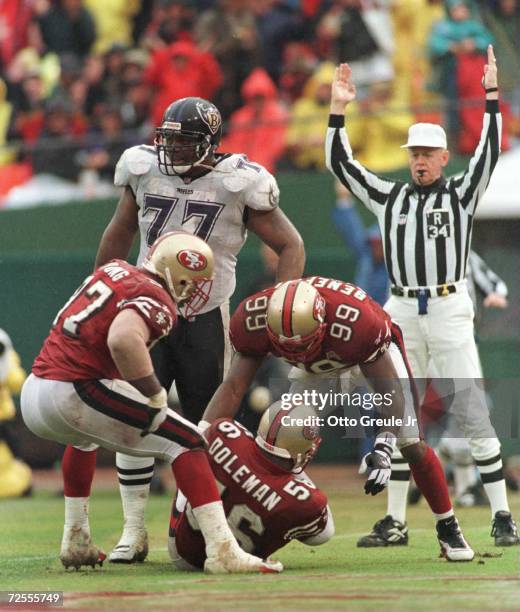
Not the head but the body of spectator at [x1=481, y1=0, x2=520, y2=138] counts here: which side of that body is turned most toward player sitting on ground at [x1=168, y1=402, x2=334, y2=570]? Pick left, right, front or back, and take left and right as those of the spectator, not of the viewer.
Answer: front

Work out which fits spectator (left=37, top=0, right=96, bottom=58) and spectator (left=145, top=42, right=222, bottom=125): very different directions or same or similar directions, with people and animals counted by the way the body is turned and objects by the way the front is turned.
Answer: same or similar directions

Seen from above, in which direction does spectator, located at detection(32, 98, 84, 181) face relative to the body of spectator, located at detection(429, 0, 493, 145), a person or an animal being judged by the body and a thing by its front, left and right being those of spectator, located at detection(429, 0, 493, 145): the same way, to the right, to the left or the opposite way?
the same way

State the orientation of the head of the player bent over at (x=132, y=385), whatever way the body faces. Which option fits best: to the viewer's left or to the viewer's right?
to the viewer's right

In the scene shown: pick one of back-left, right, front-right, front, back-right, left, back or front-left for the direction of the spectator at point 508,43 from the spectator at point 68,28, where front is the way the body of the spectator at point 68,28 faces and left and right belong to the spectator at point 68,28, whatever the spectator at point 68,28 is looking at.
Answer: front-left

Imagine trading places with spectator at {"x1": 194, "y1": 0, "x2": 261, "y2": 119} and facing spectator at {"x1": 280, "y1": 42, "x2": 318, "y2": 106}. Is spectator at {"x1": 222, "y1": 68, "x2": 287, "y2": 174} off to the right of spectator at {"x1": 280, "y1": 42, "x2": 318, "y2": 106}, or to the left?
right

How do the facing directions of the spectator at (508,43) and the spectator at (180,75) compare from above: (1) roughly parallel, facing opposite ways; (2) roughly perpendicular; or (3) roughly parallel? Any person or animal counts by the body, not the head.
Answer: roughly parallel

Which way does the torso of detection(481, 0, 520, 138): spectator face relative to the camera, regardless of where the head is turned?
toward the camera

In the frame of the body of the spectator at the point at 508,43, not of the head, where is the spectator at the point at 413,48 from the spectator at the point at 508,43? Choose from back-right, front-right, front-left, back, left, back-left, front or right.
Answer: right

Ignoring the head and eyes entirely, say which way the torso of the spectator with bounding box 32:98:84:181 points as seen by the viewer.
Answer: toward the camera

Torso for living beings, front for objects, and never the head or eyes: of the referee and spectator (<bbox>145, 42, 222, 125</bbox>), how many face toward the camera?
2

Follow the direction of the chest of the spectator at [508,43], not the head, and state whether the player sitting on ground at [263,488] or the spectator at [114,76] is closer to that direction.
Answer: the player sitting on ground

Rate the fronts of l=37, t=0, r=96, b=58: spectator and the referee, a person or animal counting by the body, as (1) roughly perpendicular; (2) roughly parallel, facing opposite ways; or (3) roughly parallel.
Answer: roughly parallel

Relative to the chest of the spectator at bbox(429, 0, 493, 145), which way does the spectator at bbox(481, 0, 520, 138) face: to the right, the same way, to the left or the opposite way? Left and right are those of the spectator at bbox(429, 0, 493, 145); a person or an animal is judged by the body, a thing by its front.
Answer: the same way

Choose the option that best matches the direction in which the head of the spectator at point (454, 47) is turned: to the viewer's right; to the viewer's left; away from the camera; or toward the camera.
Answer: toward the camera

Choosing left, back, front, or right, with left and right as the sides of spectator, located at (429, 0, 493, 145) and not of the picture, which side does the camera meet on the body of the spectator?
front

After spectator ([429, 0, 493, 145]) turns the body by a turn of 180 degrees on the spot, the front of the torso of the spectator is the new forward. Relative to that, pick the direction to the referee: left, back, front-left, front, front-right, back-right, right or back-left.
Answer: back
